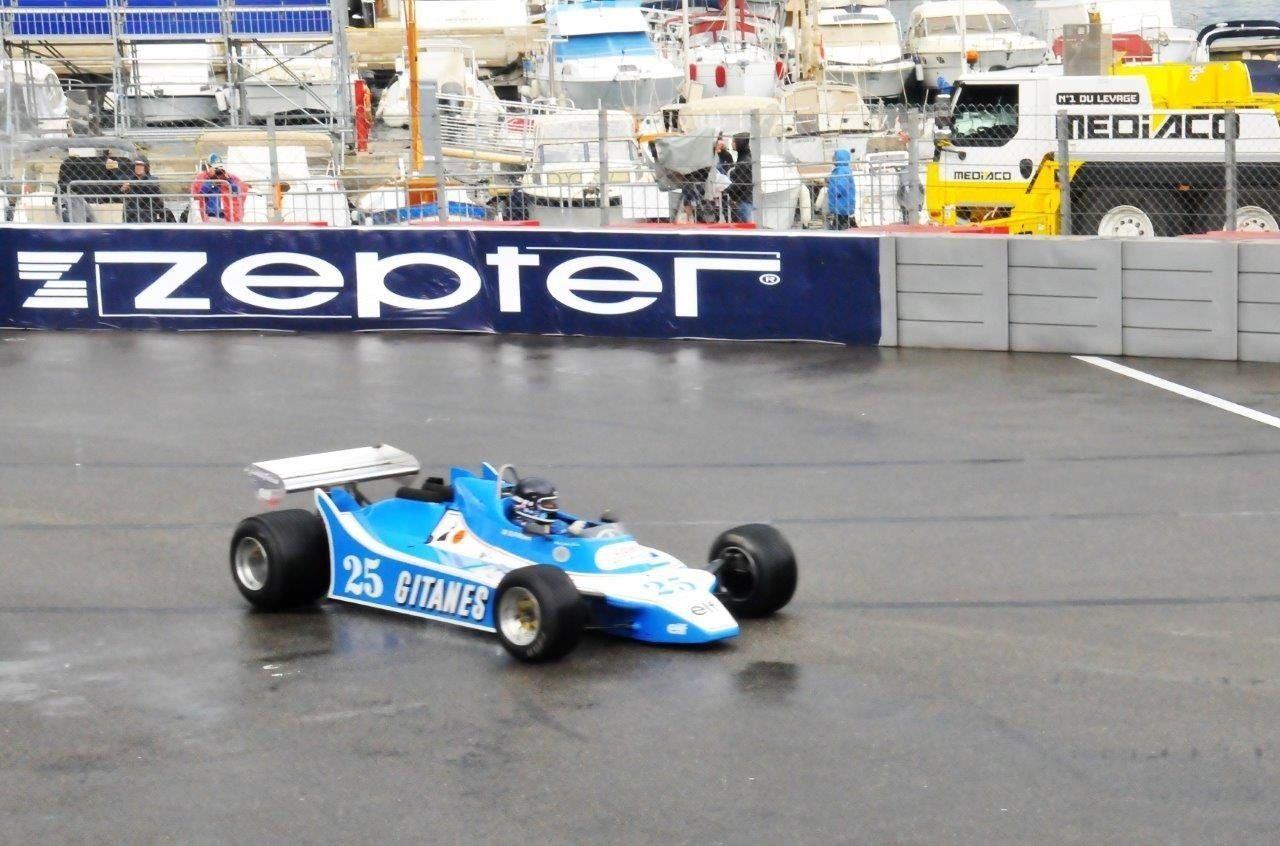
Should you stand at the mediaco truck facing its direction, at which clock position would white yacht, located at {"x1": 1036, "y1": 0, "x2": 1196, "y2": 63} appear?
The white yacht is roughly at 3 o'clock from the mediaco truck.

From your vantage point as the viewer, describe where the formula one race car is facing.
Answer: facing the viewer and to the right of the viewer

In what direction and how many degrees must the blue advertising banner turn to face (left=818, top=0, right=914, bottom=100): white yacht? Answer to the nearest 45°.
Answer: approximately 180°

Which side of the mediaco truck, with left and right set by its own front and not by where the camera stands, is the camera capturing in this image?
left

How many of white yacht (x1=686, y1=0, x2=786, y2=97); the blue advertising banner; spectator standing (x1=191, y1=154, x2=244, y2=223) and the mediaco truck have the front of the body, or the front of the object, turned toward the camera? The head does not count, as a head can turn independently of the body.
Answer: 3

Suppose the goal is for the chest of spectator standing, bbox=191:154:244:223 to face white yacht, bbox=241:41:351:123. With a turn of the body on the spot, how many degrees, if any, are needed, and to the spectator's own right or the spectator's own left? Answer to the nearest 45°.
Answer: approximately 180°

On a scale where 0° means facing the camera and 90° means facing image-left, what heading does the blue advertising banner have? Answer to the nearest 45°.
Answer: approximately 0°

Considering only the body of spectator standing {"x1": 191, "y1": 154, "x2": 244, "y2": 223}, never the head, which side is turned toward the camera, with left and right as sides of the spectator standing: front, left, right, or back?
front

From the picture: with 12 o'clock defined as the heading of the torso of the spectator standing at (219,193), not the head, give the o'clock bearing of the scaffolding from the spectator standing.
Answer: The scaffolding is roughly at 6 o'clock from the spectator standing.

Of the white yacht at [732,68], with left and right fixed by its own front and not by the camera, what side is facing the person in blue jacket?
front

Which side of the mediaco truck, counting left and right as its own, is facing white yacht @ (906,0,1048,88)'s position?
right

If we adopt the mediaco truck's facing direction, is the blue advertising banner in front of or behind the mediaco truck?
in front
